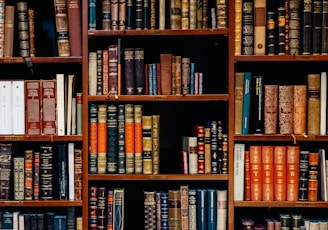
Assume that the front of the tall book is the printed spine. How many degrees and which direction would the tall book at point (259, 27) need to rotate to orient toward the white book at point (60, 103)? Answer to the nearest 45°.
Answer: approximately 90° to its right

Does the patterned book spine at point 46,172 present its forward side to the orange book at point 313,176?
no

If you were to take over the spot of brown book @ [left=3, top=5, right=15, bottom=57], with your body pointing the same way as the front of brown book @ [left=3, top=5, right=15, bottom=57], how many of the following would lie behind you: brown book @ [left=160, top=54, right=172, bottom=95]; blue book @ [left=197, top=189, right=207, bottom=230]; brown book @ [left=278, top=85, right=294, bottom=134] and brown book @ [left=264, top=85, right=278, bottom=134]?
0

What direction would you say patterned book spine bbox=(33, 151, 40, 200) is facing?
toward the camera

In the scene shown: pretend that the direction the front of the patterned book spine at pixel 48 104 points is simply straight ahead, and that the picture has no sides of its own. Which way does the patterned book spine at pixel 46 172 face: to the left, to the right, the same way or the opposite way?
the same way

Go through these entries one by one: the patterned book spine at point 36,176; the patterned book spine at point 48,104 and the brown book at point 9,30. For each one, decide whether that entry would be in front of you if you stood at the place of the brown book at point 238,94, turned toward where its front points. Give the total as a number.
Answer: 0

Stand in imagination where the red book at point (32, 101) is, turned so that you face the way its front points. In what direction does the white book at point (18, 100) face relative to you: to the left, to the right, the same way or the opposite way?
the same way

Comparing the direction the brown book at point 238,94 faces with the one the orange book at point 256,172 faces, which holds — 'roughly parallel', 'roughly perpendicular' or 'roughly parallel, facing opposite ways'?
roughly parallel

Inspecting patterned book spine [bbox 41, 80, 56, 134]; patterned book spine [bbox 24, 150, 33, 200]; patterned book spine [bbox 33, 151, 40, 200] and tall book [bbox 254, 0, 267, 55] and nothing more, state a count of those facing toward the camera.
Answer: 4

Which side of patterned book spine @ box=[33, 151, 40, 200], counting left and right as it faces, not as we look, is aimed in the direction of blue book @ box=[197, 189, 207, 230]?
left
